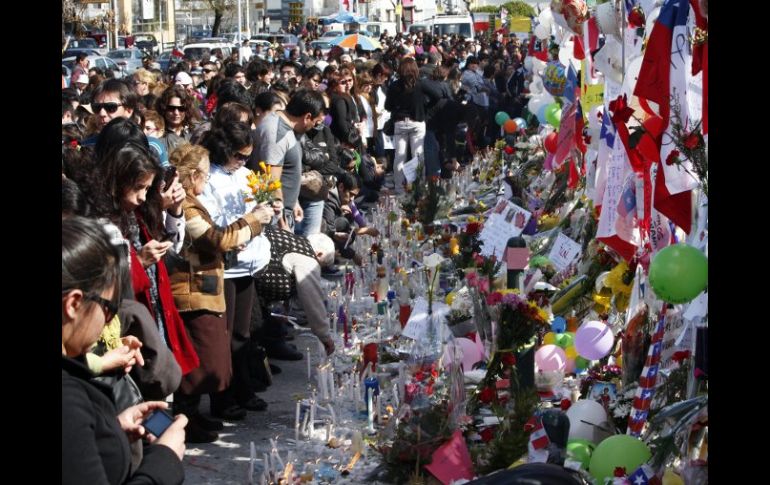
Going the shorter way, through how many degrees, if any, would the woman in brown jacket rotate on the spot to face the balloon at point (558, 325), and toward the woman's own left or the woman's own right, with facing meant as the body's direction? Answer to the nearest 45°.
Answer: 0° — they already face it

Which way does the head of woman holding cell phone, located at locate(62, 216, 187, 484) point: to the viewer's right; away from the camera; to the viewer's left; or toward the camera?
to the viewer's right

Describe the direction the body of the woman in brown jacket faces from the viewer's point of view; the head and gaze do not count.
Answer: to the viewer's right

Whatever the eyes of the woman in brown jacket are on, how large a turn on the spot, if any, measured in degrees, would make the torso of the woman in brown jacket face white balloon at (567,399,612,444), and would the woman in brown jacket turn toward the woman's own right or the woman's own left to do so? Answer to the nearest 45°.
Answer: approximately 45° to the woman's own right

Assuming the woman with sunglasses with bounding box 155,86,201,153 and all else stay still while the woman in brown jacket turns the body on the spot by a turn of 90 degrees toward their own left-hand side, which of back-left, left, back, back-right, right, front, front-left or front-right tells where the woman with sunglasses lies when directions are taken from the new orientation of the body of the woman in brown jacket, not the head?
front

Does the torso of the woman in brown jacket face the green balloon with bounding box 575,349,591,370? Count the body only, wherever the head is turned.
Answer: yes

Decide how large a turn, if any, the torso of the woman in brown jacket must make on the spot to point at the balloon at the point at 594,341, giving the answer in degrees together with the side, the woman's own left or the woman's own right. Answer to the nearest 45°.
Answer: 0° — they already face it

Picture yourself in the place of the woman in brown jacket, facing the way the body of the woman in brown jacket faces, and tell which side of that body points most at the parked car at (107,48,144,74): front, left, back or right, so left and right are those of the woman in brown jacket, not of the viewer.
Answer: left

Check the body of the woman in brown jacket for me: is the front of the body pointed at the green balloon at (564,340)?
yes

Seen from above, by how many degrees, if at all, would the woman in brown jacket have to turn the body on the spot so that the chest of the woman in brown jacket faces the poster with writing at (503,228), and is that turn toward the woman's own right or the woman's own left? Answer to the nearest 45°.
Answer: approximately 45° to the woman's own left

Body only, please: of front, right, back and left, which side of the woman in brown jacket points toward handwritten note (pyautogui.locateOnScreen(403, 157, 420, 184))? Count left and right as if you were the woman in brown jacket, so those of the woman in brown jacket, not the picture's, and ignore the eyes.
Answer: left

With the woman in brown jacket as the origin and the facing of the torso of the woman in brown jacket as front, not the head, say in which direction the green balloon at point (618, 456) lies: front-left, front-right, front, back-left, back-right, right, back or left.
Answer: front-right
